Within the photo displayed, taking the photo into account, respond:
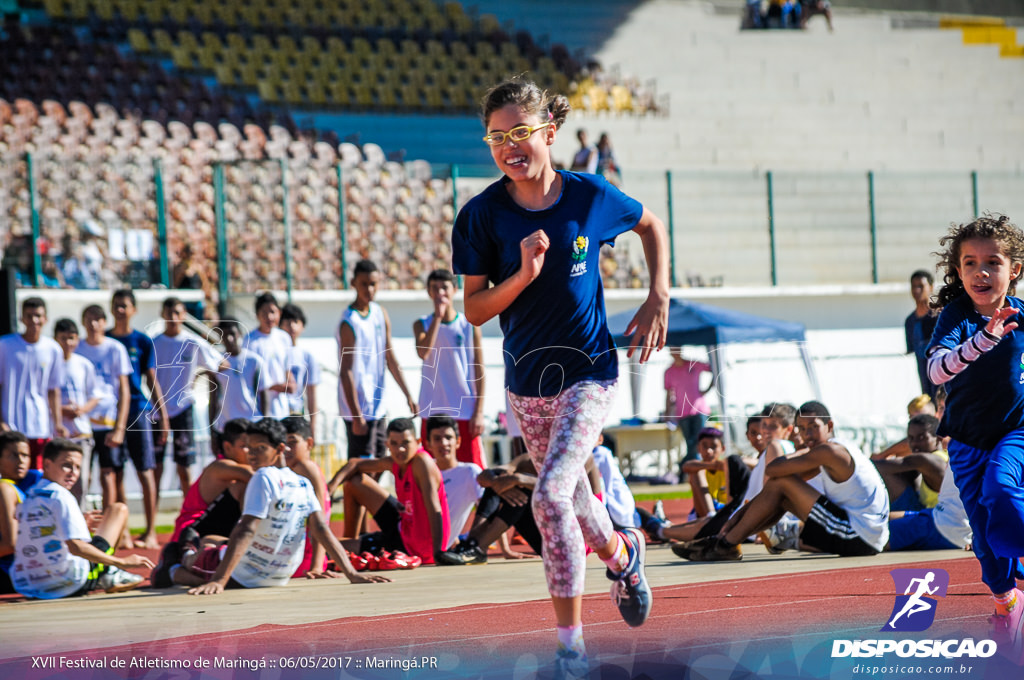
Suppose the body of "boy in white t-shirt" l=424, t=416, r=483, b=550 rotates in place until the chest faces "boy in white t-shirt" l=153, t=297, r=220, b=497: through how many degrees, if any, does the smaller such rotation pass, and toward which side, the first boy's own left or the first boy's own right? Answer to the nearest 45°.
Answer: approximately 90° to the first boy's own right

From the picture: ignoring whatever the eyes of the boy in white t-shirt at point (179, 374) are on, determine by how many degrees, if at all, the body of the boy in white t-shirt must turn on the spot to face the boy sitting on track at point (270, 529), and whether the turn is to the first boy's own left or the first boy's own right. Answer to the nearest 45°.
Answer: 0° — they already face them

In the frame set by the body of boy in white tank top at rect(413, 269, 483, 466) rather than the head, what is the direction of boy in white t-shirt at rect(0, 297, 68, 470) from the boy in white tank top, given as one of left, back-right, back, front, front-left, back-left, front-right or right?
right

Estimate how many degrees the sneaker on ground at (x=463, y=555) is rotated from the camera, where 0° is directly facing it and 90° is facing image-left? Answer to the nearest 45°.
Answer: approximately 90°

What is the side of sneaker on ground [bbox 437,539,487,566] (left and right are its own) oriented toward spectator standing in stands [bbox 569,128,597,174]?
right

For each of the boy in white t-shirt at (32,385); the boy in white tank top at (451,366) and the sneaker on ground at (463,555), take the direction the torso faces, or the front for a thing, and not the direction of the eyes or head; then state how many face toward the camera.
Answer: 2

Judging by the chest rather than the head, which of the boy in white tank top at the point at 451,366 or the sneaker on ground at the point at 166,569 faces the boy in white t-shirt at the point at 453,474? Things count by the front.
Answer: the boy in white tank top

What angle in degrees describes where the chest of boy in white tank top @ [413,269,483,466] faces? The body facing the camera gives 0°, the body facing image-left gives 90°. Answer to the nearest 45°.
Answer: approximately 0°

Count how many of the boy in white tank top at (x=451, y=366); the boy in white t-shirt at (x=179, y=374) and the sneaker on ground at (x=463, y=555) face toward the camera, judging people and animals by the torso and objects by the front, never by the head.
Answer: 2

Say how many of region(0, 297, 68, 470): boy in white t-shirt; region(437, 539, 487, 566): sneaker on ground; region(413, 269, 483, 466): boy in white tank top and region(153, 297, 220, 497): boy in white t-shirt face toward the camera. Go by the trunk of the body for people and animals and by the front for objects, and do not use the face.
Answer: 3

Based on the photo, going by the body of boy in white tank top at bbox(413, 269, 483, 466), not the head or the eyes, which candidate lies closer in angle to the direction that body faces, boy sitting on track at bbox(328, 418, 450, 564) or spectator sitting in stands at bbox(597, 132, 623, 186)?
the boy sitting on track

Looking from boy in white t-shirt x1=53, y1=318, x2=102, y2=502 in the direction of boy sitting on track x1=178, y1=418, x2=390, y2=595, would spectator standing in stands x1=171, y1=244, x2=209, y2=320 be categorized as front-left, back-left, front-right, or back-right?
back-left

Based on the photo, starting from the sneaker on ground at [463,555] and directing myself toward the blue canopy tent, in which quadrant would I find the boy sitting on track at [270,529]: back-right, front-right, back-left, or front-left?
back-left
